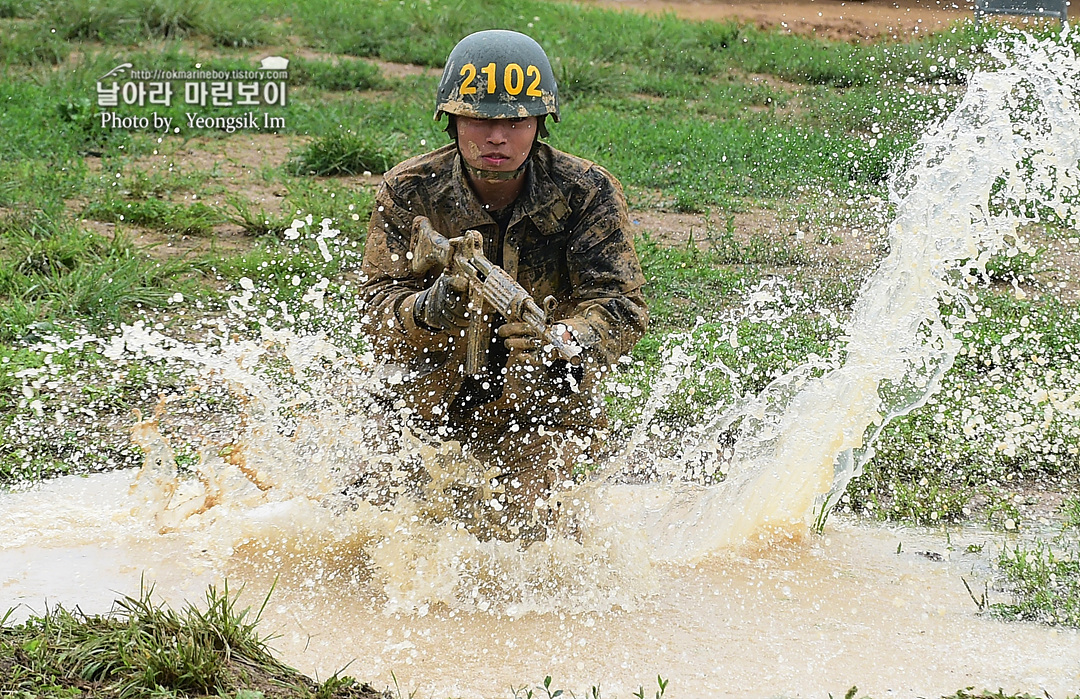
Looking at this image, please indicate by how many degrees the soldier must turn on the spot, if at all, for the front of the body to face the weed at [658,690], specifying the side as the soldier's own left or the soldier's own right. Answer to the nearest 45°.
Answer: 0° — they already face it

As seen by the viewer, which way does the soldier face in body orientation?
toward the camera
